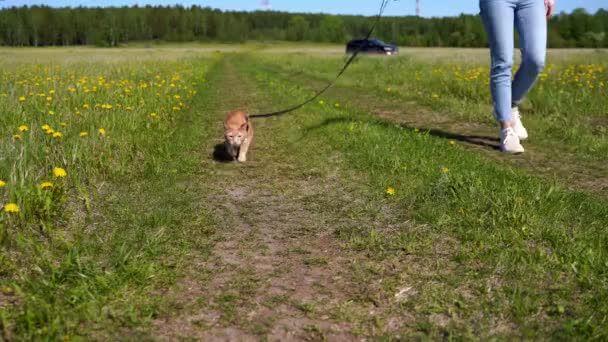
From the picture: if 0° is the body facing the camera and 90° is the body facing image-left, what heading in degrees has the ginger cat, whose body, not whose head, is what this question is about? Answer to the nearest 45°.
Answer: approximately 0°
